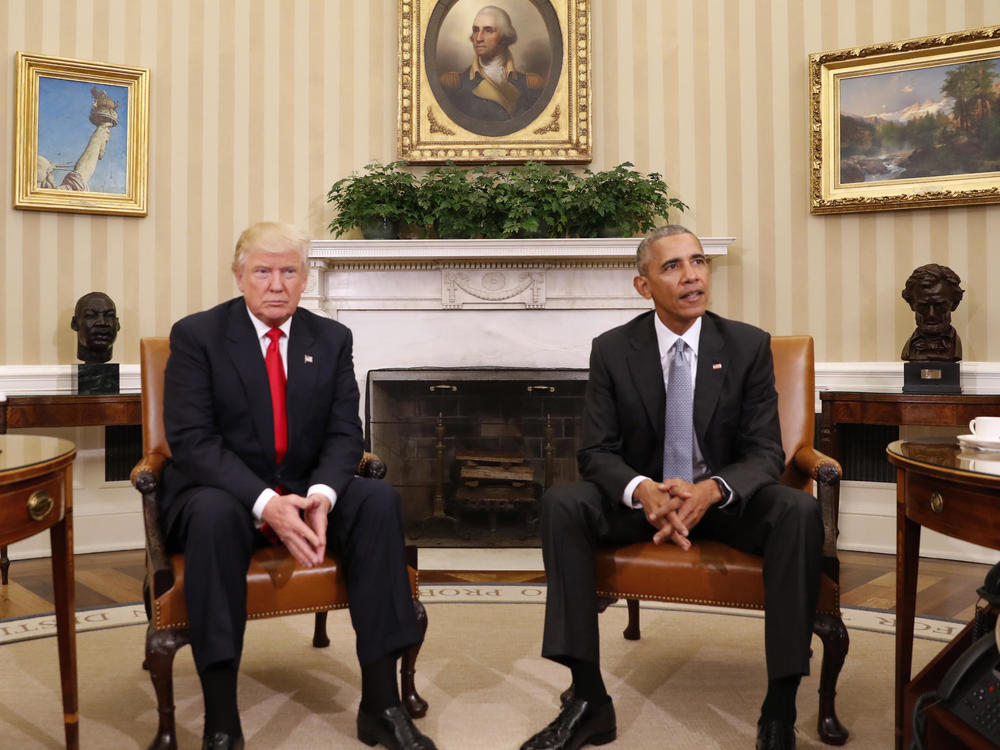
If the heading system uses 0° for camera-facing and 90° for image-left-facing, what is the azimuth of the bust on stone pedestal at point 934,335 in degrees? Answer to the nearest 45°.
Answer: approximately 0°

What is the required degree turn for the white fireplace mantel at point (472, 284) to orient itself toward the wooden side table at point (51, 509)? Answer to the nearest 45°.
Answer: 0° — it already faces it

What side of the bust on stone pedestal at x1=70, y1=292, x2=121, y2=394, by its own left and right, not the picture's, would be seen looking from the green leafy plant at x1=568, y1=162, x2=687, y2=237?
left

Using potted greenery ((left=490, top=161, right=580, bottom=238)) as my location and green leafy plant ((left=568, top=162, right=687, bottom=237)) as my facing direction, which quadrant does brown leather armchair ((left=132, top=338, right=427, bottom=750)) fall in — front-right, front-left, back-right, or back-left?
back-right
